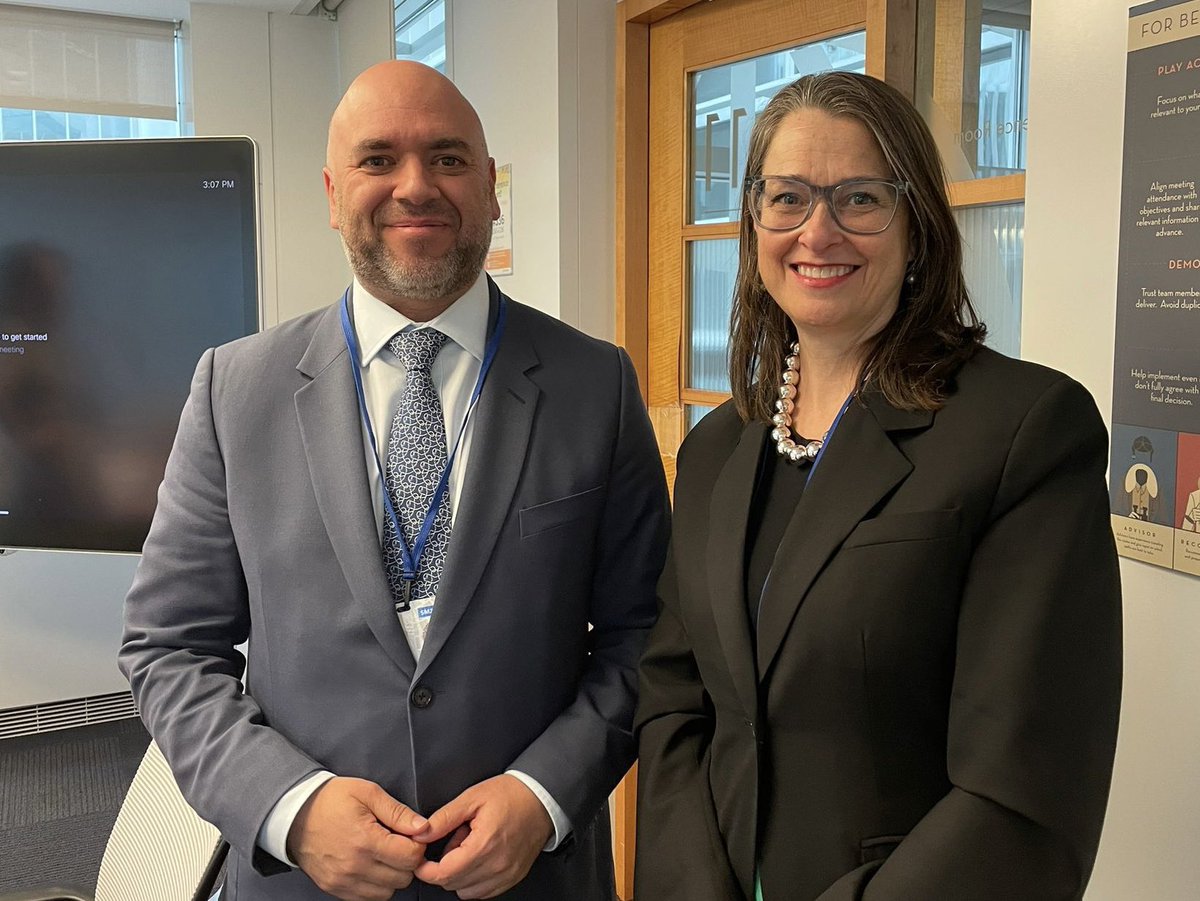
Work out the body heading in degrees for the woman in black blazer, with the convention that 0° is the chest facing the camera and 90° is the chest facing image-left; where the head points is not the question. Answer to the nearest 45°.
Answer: approximately 45°

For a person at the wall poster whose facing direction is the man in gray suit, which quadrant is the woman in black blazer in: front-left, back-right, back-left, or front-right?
front-left

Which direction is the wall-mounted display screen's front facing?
toward the camera

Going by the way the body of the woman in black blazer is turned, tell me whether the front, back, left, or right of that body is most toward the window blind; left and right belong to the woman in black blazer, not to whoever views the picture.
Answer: right

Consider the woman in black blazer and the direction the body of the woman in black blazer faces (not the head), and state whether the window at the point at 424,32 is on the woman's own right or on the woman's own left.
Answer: on the woman's own right

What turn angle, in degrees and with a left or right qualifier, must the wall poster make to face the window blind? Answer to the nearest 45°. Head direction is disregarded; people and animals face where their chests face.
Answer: approximately 90° to its right

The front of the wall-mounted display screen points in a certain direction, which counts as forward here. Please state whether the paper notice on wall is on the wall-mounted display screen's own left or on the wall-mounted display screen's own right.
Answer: on the wall-mounted display screen's own left

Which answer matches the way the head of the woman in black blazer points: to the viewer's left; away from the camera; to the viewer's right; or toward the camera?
toward the camera

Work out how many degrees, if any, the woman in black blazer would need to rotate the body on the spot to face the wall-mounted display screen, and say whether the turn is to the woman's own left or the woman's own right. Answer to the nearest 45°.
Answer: approximately 90° to the woman's own right

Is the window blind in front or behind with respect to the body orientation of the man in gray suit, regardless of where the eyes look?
behind

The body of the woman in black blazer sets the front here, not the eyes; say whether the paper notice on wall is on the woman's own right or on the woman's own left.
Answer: on the woman's own right

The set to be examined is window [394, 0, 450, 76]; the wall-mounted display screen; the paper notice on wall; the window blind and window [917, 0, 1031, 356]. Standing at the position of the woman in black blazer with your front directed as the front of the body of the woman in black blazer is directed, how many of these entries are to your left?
0

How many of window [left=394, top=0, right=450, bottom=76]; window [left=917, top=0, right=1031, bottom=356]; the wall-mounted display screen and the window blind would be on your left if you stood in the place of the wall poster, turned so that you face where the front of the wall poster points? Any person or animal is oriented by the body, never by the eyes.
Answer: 0

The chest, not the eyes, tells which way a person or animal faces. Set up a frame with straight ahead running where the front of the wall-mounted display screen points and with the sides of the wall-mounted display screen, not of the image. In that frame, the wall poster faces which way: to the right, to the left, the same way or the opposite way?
to the right

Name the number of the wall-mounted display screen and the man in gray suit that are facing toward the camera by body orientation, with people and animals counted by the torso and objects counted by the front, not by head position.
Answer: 2

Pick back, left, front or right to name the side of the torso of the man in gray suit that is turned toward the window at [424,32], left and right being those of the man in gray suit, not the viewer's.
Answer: back

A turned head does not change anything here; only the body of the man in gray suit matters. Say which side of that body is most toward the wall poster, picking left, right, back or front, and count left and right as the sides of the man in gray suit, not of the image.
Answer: left

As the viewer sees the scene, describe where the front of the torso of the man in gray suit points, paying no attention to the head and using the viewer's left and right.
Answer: facing the viewer
